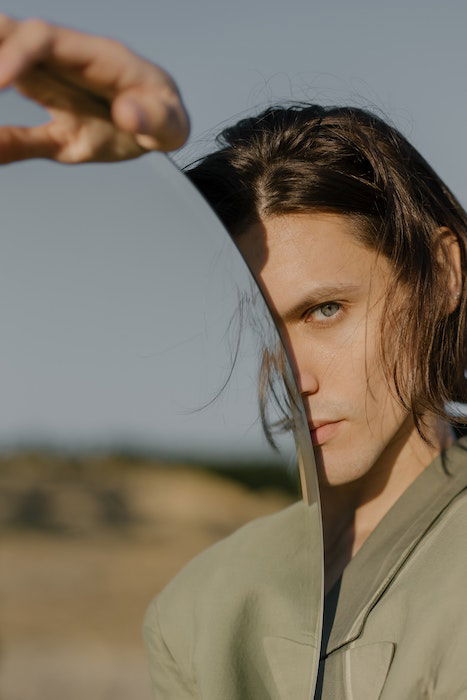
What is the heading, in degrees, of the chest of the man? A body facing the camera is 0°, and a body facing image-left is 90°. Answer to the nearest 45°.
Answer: approximately 45°
